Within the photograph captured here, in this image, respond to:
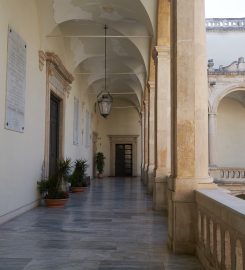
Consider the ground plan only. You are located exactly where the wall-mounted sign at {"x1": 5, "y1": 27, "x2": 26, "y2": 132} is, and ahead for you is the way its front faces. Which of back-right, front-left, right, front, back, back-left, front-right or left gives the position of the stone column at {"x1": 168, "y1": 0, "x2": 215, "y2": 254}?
front

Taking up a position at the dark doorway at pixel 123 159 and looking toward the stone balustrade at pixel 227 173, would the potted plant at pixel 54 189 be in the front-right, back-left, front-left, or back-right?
front-right

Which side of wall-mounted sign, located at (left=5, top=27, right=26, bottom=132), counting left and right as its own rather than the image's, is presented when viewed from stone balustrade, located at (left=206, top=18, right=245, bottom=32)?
left

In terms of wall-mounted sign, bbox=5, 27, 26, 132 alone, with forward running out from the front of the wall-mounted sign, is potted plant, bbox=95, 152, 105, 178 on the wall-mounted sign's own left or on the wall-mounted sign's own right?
on the wall-mounted sign's own left

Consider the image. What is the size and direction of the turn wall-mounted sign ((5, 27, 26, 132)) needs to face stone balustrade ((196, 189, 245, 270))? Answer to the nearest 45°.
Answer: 0° — it already faces it

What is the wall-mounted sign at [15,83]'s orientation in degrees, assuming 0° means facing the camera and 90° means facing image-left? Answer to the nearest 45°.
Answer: approximately 315°

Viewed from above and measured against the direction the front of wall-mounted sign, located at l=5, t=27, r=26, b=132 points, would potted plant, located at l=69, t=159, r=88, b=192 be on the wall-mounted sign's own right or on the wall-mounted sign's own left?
on the wall-mounted sign's own left

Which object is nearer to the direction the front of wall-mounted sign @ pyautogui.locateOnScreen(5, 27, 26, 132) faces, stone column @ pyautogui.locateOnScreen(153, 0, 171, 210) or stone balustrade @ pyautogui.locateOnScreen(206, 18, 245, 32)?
the stone column

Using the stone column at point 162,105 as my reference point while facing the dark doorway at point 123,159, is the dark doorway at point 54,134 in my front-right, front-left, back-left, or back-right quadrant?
front-left

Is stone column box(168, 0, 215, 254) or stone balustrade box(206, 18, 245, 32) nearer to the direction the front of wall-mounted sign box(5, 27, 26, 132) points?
the stone column

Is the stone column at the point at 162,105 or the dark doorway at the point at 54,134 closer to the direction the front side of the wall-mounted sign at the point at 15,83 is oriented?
the stone column

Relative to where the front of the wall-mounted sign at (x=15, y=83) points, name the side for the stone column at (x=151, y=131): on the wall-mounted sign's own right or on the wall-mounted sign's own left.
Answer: on the wall-mounted sign's own left

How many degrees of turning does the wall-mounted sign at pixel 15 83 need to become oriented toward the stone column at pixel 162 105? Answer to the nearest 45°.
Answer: approximately 45° to its left

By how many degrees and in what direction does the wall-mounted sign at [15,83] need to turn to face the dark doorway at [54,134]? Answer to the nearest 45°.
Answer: approximately 135° to its left
